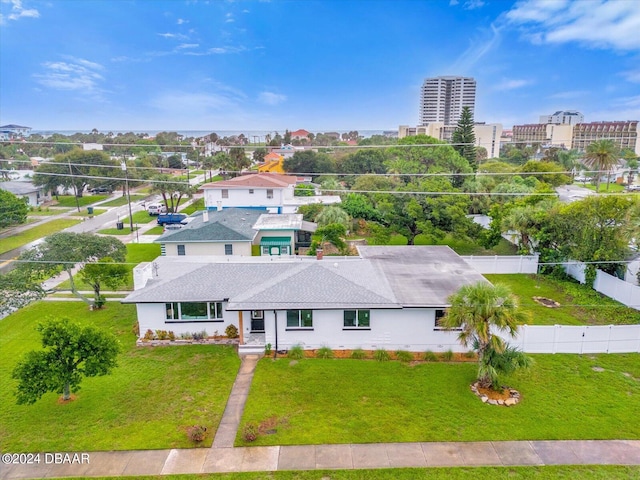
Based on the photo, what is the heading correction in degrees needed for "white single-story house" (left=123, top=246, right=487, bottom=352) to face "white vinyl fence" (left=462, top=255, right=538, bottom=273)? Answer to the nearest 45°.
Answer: approximately 135° to its left

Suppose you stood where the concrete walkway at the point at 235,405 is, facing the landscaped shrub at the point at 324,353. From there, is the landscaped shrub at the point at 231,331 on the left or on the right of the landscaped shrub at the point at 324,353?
left

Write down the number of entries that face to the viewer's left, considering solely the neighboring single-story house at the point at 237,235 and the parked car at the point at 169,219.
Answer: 1

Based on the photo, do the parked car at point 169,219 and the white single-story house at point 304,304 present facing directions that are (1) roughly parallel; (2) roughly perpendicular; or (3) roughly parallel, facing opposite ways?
roughly perpendicular

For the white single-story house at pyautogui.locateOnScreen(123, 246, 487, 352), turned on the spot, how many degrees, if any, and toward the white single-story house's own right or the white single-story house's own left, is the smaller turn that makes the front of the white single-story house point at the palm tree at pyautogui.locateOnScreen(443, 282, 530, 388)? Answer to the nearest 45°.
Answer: approximately 45° to the white single-story house's own left
